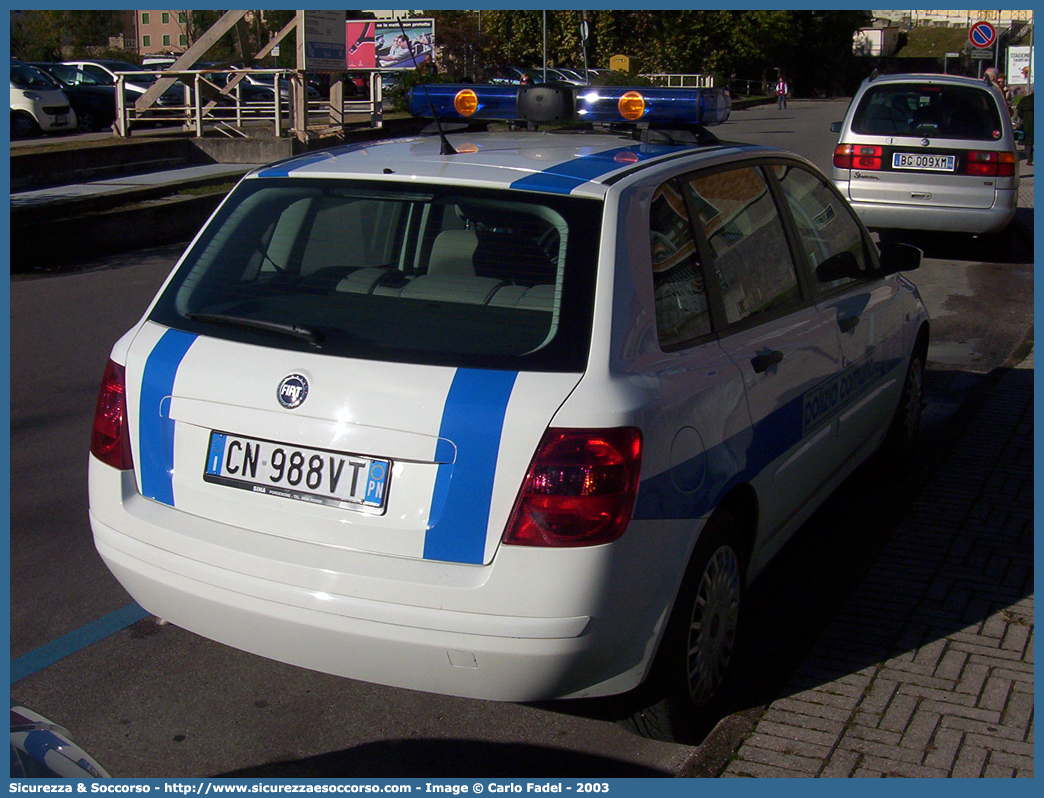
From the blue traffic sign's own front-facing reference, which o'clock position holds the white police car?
The white police car is roughly at 12 o'clock from the blue traffic sign.

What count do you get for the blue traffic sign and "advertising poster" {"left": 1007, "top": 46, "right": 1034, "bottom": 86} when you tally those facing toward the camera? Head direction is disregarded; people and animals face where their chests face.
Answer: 2

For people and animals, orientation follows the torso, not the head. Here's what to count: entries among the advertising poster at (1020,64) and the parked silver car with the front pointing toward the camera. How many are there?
1

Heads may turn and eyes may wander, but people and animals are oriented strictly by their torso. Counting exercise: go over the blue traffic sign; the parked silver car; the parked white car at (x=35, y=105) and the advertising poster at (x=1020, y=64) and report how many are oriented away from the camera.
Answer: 1

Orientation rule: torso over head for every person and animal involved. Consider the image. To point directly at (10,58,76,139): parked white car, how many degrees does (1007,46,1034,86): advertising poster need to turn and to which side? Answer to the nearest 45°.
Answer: approximately 45° to its right

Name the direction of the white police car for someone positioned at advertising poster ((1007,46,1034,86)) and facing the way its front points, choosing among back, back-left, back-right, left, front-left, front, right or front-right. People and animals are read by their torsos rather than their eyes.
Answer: front

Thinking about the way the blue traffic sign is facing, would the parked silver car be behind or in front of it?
in front

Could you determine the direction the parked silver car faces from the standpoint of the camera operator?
facing away from the viewer

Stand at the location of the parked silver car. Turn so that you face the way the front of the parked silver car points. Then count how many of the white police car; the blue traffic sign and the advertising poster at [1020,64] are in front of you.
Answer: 2

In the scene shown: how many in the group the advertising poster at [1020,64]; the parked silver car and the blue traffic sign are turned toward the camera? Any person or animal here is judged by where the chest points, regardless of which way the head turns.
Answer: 2

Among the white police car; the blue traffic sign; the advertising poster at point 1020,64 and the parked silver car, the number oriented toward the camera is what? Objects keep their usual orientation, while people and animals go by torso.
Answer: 2

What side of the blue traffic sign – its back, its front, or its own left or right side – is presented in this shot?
front
